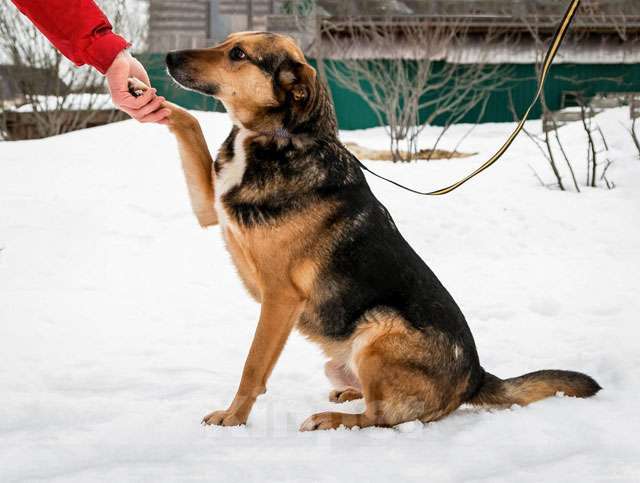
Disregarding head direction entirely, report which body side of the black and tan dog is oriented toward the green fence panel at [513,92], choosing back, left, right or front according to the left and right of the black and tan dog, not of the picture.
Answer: right

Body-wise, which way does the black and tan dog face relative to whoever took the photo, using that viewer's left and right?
facing to the left of the viewer
